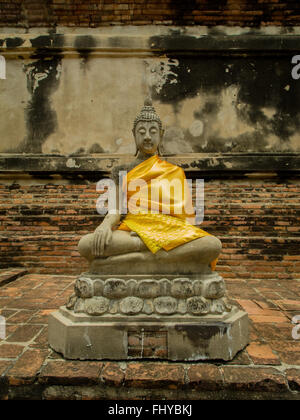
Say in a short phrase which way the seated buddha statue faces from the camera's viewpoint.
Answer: facing the viewer
